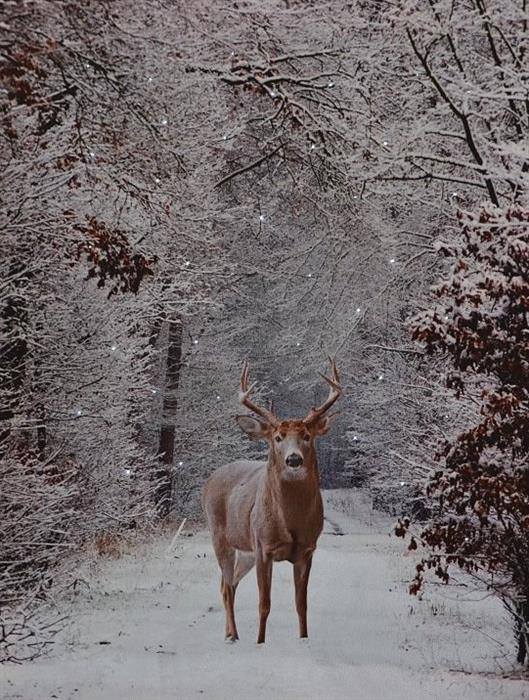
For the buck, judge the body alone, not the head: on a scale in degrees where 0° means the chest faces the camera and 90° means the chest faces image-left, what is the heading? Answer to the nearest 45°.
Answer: approximately 315°
